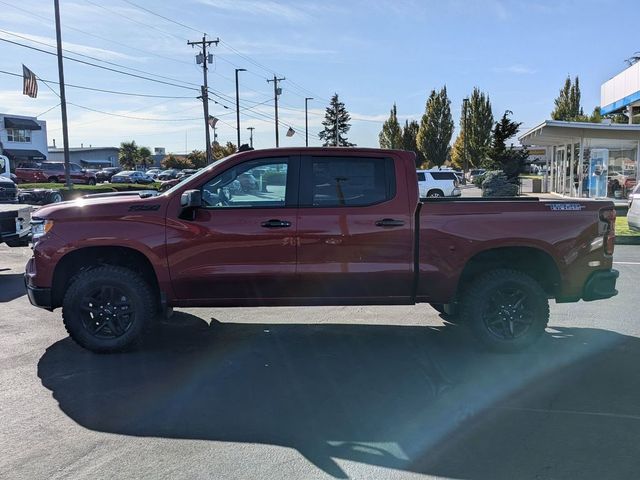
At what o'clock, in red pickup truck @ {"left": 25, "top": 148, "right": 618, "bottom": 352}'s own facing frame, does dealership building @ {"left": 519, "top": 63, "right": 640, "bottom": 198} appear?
The dealership building is roughly at 4 o'clock from the red pickup truck.

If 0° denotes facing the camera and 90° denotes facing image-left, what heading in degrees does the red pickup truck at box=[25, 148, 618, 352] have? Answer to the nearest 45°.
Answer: approximately 90°

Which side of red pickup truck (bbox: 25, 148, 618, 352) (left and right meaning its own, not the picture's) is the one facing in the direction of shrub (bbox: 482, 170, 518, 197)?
right

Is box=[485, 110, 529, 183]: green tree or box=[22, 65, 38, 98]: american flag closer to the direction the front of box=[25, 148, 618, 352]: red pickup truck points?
the american flag

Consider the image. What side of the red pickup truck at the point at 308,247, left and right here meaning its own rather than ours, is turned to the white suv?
right
